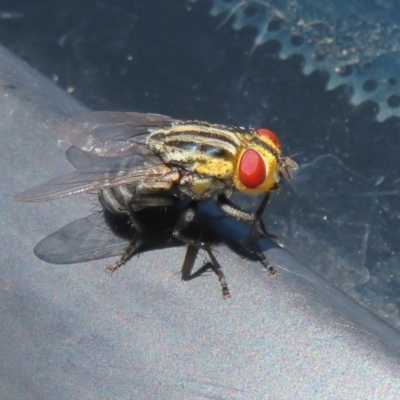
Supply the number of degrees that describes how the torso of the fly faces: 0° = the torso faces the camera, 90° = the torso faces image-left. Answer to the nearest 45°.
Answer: approximately 270°
